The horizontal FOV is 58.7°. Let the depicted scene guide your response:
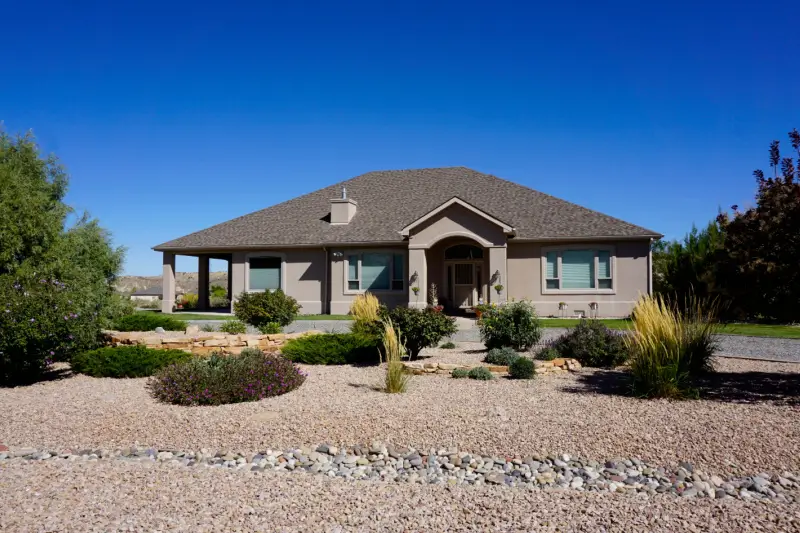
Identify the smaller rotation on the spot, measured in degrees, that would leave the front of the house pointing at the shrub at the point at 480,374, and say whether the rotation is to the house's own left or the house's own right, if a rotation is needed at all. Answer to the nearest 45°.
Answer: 0° — it already faces it

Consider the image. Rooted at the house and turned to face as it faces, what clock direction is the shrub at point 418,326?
The shrub is roughly at 12 o'clock from the house.

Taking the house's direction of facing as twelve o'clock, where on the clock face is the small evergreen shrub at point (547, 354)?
The small evergreen shrub is roughly at 12 o'clock from the house.

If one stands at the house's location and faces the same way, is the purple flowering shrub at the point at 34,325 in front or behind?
in front

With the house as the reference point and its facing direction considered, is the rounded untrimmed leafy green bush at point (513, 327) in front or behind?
in front

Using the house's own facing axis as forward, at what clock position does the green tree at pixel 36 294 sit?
The green tree is roughly at 1 o'clock from the house.

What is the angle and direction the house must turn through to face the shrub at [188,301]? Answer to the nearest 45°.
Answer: approximately 135° to its right

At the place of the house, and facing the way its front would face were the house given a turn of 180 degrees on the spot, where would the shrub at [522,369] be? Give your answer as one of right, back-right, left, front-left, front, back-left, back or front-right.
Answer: back

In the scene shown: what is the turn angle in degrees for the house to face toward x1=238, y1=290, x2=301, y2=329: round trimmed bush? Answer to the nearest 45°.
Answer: approximately 45° to its right

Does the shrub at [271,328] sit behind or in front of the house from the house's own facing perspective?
in front

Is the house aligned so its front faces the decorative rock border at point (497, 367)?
yes

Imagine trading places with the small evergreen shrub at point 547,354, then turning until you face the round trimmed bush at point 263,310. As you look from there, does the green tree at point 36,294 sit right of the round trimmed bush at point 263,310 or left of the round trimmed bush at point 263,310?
left

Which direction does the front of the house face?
toward the camera
